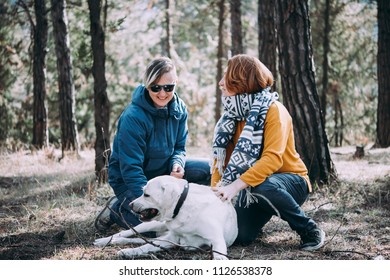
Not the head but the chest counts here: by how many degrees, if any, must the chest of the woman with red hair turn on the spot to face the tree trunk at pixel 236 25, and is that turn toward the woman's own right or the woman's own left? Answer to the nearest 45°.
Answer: approximately 90° to the woman's own right

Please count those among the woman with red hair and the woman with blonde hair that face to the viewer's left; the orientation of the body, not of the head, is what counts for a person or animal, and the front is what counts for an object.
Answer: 1

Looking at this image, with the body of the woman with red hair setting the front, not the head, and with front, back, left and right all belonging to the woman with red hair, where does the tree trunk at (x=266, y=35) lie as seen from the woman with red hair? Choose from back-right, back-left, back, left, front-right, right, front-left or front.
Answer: right

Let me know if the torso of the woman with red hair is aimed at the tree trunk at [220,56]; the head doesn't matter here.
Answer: no

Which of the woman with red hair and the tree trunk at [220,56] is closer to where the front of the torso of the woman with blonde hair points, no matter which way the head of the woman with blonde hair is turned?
the woman with red hair

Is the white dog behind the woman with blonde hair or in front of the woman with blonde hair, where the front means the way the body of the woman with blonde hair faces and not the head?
in front

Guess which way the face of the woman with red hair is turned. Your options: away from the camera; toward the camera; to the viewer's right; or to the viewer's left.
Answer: to the viewer's left

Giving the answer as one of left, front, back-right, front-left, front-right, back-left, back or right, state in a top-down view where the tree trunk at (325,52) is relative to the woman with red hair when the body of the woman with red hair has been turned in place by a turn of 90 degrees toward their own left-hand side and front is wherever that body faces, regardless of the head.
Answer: back

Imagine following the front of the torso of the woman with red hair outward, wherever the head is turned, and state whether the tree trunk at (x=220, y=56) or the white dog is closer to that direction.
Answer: the white dog

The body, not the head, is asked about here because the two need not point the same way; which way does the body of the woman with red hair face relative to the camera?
to the viewer's left

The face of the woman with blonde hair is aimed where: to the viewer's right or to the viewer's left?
to the viewer's right

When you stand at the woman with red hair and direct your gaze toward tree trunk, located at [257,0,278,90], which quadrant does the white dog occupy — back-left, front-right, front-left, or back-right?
back-left

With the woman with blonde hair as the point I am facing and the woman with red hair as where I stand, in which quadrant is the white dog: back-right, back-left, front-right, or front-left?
front-left

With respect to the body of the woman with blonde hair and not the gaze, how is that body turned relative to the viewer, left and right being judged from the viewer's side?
facing the viewer and to the right of the viewer
